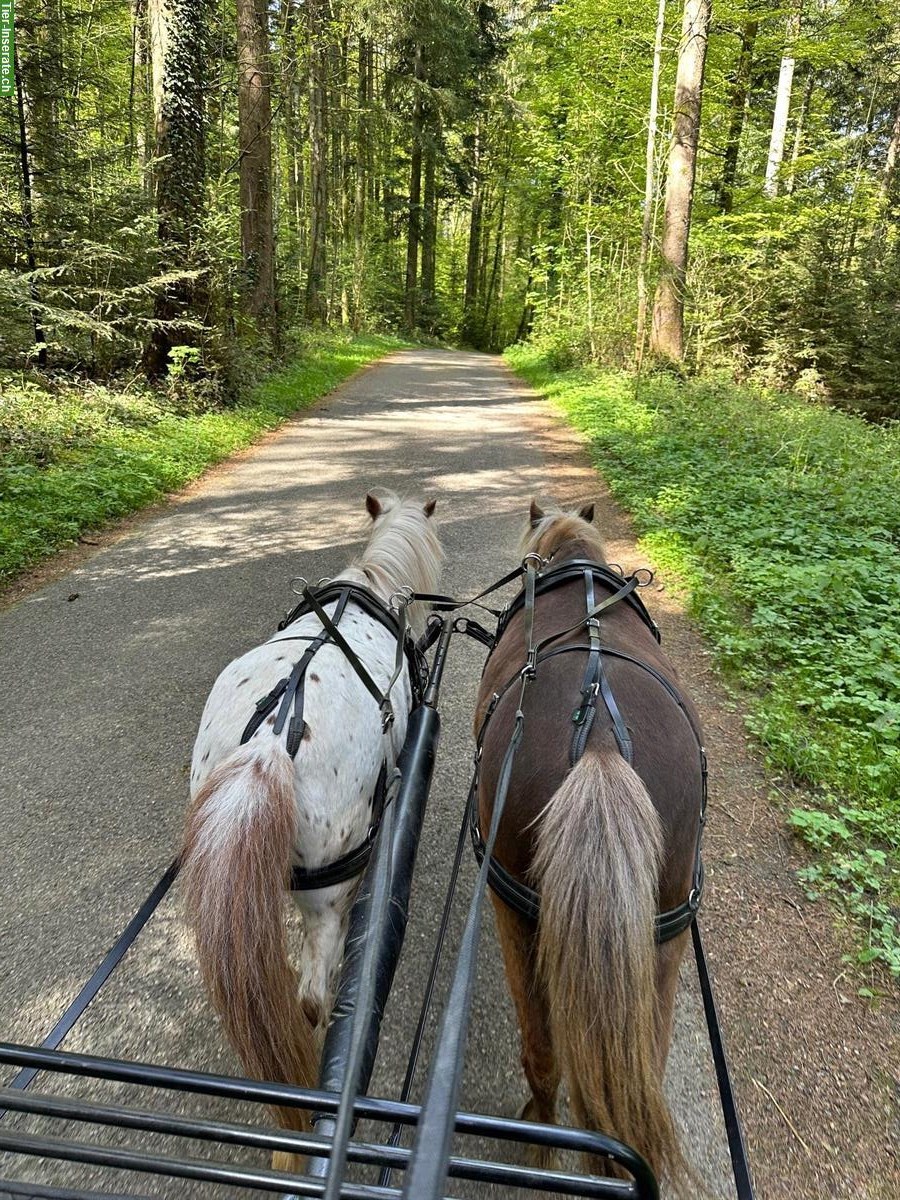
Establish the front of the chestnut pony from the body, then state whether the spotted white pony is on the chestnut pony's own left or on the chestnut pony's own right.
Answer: on the chestnut pony's own left

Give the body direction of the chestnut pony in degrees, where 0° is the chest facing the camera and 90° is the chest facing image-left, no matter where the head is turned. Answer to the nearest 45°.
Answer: approximately 180°
